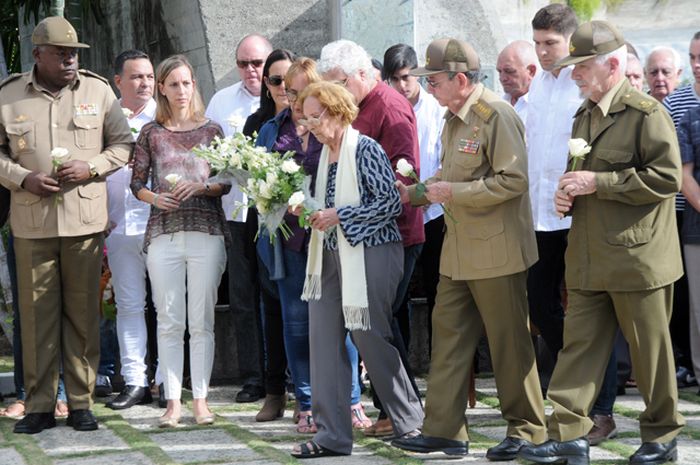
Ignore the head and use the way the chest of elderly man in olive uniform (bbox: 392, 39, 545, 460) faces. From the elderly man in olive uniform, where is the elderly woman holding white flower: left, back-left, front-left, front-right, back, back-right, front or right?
front

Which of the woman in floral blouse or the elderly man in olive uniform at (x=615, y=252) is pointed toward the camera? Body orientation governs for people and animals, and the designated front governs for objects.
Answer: the woman in floral blouse

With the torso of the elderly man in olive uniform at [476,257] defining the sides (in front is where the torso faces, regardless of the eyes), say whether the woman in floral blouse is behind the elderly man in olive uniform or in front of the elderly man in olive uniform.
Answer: in front

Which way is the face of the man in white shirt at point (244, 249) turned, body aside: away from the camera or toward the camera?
toward the camera

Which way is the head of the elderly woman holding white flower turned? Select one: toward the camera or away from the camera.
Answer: toward the camera

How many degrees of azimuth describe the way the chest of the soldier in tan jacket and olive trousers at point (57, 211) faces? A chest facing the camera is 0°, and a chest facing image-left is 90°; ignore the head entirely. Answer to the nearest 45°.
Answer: approximately 0°

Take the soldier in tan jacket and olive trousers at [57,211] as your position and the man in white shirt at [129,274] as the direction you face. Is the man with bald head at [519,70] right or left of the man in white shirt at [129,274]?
right

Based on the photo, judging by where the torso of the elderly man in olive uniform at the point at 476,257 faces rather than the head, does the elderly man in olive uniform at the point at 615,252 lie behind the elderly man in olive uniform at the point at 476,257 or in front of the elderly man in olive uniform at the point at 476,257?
behind

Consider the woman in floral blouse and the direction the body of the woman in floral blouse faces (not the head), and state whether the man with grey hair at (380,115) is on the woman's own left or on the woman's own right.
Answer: on the woman's own left

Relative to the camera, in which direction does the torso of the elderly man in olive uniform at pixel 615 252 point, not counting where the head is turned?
to the viewer's left

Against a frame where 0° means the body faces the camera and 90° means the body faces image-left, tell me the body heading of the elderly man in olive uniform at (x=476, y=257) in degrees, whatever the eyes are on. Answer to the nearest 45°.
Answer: approximately 90°

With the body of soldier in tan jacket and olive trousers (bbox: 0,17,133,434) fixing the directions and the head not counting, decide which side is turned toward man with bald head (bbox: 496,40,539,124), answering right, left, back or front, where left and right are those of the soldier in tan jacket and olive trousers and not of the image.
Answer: left
